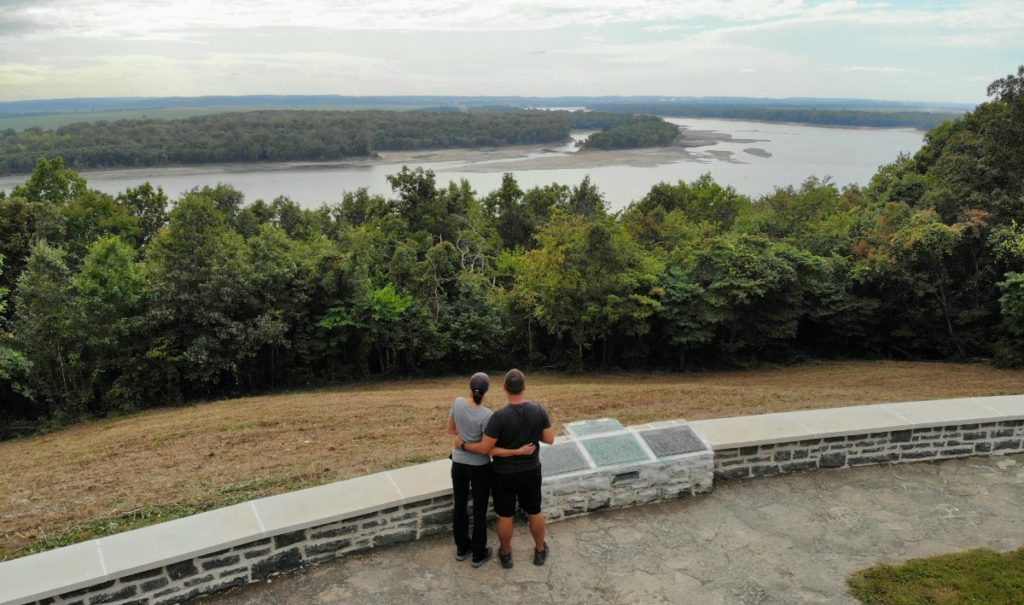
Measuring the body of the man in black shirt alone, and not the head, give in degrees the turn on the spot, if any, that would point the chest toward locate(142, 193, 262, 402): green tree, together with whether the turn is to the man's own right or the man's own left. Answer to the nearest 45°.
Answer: approximately 45° to the man's own left

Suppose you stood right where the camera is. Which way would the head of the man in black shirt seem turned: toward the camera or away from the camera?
away from the camera

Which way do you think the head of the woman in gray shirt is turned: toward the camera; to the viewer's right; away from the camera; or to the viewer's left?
away from the camera

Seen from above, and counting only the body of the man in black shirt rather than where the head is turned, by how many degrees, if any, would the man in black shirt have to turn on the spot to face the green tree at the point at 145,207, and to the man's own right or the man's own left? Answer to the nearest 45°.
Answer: approximately 45° to the man's own left

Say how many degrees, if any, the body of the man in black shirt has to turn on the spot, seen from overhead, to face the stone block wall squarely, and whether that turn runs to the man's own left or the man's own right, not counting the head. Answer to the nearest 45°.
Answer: approximately 45° to the man's own right

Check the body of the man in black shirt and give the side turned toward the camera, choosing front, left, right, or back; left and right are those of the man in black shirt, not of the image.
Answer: back

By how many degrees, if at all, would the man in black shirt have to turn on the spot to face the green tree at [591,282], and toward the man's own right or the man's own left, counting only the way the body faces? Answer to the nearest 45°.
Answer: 0° — they already face it
